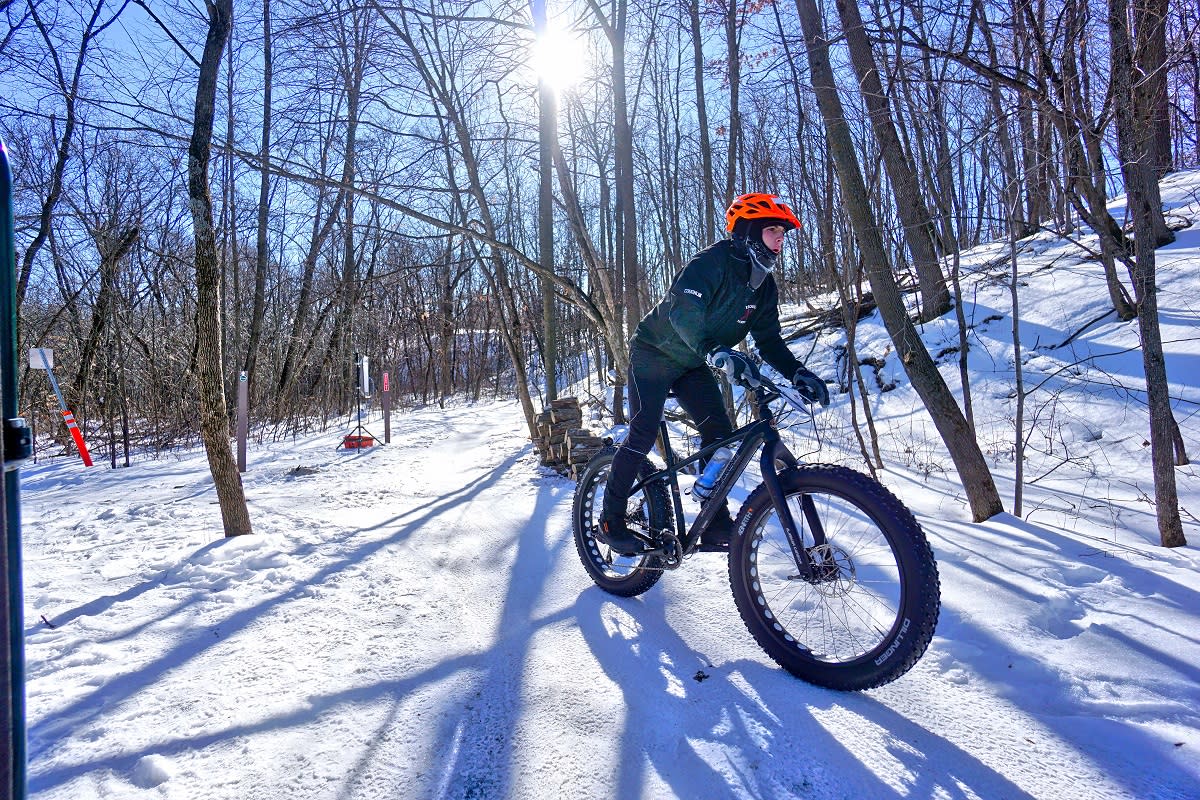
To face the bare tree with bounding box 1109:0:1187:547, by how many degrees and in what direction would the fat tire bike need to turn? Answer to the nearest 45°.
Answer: approximately 90° to its left

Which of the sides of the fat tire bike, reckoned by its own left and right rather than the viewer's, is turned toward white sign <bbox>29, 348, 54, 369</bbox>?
back

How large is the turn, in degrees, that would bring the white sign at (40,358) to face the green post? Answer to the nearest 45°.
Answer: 0° — it already faces it

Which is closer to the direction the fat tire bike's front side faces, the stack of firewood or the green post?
the green post

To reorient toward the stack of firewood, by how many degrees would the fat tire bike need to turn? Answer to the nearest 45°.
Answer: approximately 180°

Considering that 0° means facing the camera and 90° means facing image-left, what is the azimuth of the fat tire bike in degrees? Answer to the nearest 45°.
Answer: approximately 315°

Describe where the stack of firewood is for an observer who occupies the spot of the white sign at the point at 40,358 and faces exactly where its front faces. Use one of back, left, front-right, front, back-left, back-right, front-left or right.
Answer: front-left
